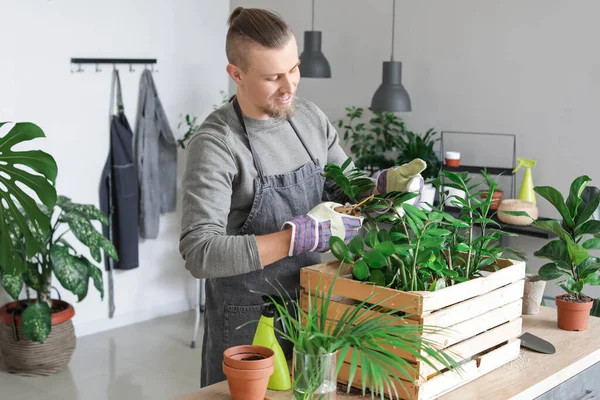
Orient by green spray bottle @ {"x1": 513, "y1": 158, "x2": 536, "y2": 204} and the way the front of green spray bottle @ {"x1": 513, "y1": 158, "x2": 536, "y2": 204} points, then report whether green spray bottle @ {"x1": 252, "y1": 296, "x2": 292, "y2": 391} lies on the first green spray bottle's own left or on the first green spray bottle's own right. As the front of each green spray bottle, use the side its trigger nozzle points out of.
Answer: on the first green spray bottle's own left

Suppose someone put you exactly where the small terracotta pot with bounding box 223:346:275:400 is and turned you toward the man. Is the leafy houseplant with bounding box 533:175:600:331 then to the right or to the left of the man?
right

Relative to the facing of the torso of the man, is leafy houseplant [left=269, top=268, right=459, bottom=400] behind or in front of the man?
in front

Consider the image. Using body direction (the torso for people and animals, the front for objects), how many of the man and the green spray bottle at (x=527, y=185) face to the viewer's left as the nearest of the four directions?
1

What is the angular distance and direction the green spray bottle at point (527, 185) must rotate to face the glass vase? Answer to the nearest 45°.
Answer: approximately 90° to its left

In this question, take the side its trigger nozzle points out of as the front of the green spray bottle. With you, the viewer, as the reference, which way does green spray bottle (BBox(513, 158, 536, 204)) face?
facing to the left of the viewer

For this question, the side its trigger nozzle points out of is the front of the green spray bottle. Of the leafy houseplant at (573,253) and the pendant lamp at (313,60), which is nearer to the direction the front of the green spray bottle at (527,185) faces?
the pendant lamp

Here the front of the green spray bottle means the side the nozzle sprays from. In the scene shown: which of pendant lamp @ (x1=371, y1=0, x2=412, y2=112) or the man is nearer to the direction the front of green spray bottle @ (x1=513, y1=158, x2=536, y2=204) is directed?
the pendant lamp

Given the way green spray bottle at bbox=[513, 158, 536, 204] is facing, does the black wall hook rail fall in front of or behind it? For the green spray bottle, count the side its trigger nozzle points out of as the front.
in front

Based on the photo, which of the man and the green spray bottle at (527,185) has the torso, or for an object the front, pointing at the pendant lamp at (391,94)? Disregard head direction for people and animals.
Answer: the green spray bottle

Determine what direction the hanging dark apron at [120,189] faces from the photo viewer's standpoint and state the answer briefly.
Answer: facing the viewer and to the right of the viewer

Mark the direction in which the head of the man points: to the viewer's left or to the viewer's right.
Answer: to the viewer's right

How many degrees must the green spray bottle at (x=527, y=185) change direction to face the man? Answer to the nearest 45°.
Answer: approximately 90° to its left

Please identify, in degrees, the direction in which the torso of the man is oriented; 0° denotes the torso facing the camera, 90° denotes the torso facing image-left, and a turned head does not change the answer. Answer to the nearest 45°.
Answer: approximately 315°

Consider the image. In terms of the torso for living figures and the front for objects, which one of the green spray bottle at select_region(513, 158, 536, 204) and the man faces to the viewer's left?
the green spray bottle

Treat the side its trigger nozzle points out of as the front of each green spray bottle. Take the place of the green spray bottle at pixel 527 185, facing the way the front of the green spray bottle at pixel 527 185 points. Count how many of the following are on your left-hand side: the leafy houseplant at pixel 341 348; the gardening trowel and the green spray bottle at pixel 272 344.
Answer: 3
